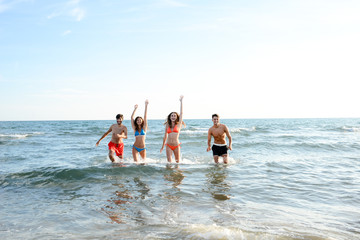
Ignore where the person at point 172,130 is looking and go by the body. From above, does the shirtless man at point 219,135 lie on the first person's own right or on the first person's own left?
on the first person's own left

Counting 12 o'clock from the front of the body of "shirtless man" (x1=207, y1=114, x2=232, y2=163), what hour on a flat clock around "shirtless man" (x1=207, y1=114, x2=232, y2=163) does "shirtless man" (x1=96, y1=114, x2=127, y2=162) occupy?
"shirtless man" (x1=96, y1=114, x2=127, y2=162) is roughly at 3 o'clock from "shirtless man" (x1=207, y1=114, x2=232, y2=163).

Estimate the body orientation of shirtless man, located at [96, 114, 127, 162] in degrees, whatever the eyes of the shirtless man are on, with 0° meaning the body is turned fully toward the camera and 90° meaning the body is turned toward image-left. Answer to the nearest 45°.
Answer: approximately 0°

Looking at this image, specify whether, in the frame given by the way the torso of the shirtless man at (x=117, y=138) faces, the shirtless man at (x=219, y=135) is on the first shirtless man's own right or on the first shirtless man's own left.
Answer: on the first shirtless man's own left

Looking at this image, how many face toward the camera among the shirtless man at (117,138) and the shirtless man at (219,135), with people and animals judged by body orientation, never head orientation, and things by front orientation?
2
